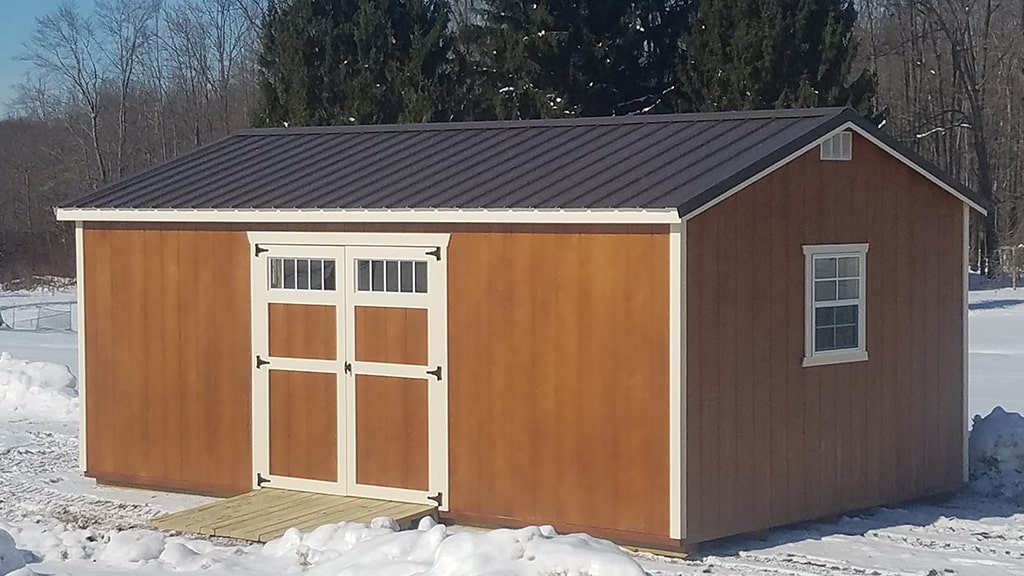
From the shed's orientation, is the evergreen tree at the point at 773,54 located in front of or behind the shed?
behind

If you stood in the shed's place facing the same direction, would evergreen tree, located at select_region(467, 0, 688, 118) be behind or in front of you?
behind

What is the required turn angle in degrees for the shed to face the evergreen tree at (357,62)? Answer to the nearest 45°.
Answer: approximately 135° to its right

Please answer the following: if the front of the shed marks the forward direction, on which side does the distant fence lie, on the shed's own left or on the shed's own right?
on the shed's own right

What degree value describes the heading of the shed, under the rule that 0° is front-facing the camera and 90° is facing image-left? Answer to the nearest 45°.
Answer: approximately 45°

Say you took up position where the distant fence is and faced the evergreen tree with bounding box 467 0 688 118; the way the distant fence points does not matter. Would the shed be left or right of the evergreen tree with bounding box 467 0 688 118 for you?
right
